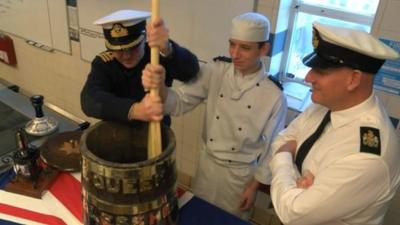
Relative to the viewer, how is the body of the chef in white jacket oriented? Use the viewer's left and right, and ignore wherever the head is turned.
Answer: facing the viewer and to the left of the viewer

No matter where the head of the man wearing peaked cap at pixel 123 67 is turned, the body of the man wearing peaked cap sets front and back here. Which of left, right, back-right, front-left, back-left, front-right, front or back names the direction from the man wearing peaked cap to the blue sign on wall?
left

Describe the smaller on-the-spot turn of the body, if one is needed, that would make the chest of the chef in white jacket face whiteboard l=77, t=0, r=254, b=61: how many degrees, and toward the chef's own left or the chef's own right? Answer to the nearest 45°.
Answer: approximately 135° to the chef's own right

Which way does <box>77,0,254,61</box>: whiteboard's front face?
toward the camera

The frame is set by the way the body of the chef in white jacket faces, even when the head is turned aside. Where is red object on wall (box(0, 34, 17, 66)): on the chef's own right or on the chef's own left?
on the chef's own right

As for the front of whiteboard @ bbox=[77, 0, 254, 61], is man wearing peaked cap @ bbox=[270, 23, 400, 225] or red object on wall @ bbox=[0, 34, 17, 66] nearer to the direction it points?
the man wearing peaked cap

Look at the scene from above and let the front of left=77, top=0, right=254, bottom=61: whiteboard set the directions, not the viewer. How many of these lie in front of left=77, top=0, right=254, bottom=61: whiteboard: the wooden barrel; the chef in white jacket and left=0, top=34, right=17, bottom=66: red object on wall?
2

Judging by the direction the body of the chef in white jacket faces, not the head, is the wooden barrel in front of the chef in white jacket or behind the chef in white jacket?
in front

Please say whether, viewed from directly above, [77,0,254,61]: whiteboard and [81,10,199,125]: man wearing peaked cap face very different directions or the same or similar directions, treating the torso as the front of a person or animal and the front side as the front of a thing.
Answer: same or similar directions

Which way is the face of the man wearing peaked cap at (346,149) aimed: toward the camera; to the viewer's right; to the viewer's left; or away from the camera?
to the viewer's left

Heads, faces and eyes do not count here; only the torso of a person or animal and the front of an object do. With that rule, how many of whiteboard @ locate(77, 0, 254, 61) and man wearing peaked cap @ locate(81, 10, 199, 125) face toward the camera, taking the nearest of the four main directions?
2

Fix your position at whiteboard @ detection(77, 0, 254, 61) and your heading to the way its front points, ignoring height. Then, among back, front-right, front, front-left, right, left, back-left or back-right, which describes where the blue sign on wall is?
front-left

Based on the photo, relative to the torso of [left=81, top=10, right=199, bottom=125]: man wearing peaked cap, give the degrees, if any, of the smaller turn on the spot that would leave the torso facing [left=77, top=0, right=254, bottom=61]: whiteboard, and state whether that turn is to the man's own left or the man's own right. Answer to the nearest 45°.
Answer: approximately 135° to the man's own left
